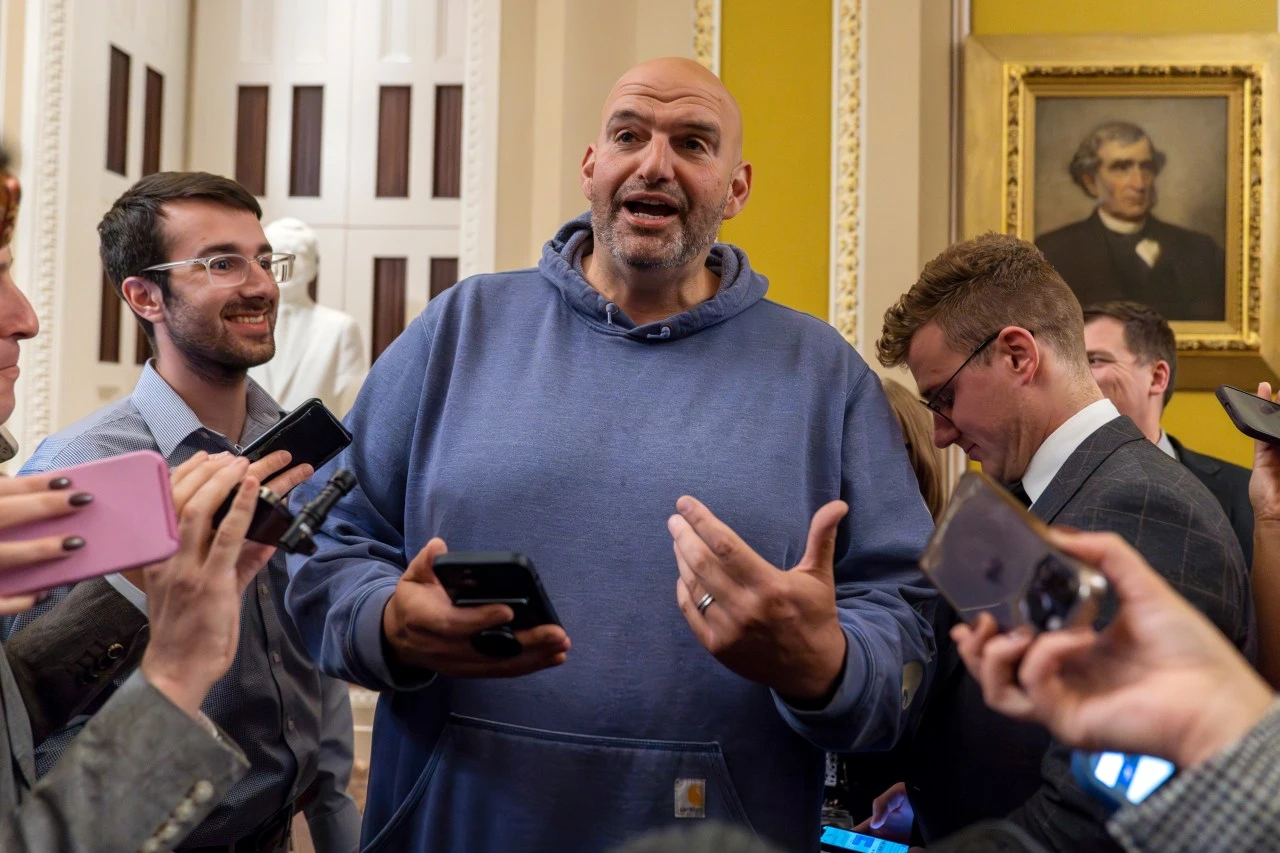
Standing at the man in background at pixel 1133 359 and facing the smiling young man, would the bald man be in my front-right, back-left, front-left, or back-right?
front-left

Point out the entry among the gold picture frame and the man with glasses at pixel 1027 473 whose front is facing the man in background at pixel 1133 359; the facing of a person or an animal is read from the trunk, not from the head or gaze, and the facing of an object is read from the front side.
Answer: the gold picture frame

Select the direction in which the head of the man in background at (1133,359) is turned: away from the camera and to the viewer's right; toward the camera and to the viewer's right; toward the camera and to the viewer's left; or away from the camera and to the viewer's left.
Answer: toward the camera and to the viewer's left

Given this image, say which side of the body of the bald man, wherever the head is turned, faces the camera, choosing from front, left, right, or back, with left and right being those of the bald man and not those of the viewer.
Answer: front

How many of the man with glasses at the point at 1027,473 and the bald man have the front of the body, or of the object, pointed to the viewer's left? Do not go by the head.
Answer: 1

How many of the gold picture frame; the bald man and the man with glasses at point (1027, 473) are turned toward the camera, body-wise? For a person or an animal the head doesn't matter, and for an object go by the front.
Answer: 2

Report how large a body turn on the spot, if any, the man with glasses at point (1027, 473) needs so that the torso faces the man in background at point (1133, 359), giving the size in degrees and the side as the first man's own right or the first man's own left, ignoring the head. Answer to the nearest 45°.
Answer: approximately 90° to the first man's own right

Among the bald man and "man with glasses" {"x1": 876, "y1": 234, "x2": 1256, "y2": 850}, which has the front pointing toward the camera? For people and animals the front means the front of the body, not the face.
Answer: the bald man

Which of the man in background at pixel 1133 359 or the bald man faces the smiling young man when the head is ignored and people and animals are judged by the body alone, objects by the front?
the man in background

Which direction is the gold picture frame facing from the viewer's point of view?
toward the camera

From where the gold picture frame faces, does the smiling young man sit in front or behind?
in front

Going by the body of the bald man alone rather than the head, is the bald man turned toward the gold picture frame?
no

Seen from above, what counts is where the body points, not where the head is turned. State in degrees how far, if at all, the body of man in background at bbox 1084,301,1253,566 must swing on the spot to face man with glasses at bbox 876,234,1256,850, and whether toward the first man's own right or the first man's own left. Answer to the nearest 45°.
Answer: approximately 45° to the first man's own left

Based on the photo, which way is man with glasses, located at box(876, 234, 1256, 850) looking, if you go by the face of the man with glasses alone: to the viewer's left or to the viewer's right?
to the viewer's left

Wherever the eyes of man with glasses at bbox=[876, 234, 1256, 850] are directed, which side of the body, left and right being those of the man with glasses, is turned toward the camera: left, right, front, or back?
left
